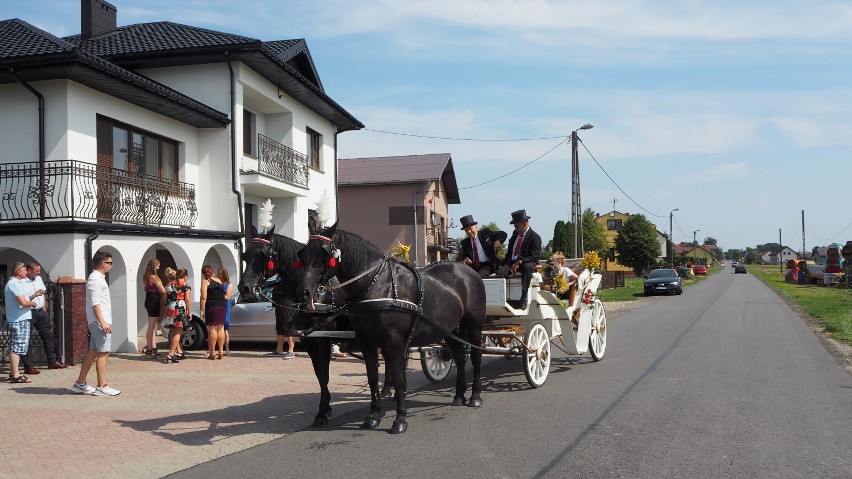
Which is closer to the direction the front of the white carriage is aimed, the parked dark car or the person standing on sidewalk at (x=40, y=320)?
the person standing on sidewalk

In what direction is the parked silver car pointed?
to the viewer's left

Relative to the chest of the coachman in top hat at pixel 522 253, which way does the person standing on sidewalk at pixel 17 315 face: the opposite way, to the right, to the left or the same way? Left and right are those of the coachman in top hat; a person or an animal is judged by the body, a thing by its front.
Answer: the opposite way

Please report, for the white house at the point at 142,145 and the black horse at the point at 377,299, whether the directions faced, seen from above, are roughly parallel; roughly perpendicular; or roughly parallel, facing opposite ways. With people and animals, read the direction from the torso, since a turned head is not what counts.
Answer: roughly perpendicular
